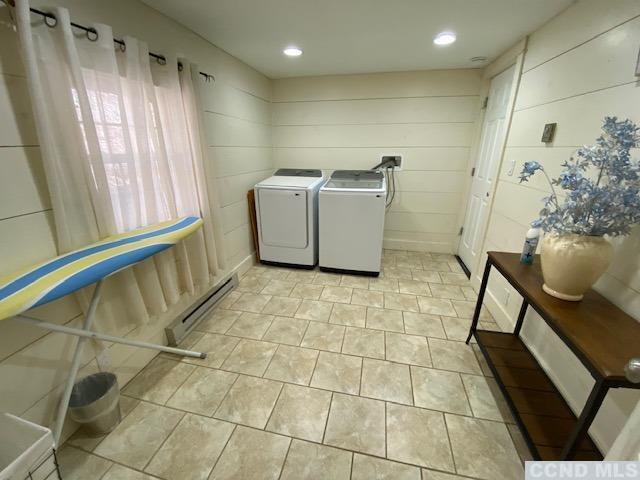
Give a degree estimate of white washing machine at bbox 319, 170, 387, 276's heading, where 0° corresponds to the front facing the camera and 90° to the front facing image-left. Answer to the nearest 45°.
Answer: approximately 0°

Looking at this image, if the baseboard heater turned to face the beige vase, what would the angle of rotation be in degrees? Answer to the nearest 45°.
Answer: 0° — it already faces it

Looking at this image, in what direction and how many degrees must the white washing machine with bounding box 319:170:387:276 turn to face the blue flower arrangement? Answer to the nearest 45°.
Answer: approximately 45° to its left

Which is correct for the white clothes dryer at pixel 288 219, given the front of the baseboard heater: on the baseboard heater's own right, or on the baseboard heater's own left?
on the baseboard heater's own left

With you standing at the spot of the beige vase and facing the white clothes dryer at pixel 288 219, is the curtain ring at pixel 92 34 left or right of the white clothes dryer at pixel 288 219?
left

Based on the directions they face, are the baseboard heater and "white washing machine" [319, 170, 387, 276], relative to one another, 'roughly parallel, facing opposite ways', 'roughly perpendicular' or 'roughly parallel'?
roughly perpendicular

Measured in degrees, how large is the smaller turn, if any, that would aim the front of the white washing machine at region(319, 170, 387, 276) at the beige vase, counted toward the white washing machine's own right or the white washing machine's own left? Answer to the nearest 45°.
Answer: approximately 45° to the white washing machine's own left

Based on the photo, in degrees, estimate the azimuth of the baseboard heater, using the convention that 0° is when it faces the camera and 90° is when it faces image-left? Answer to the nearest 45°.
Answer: approximately 315°

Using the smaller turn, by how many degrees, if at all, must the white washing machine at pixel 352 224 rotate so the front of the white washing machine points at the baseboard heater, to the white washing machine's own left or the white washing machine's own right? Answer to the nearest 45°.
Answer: approximately 45° to the white washing machine's own right

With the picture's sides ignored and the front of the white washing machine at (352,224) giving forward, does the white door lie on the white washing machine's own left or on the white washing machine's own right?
on the white washing machine's own left
